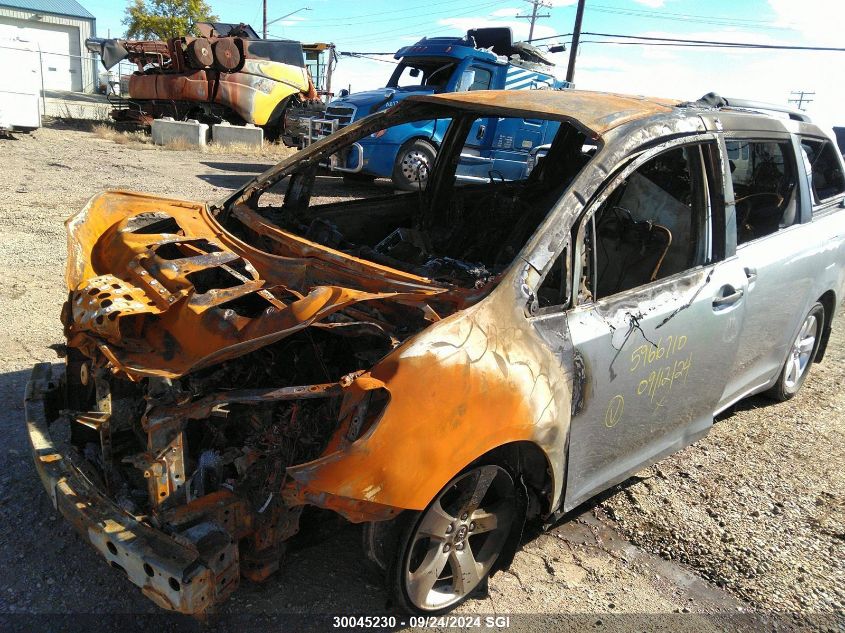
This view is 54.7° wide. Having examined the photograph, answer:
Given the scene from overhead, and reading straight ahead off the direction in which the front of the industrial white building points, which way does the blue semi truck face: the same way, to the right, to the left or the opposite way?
to the right

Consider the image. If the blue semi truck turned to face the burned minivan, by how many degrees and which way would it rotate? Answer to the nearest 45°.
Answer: approximately 45° to its left

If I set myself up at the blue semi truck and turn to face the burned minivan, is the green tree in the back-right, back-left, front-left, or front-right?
back-right

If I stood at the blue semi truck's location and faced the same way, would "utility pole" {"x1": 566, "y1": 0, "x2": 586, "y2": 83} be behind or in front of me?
behind

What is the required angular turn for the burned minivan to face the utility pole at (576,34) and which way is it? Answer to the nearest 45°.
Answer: approximately 135° to its right

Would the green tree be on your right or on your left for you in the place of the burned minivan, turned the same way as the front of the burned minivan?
on your right

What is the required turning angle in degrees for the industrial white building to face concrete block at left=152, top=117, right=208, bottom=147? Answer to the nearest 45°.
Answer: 0° — it already faces it

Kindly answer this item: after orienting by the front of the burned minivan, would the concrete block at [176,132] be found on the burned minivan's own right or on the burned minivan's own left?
on the burned minivan's own right
